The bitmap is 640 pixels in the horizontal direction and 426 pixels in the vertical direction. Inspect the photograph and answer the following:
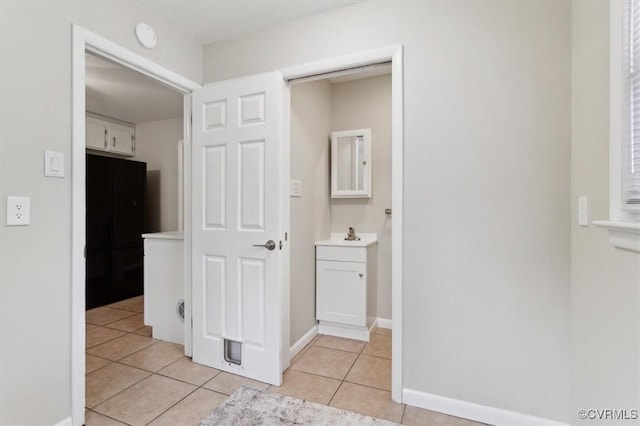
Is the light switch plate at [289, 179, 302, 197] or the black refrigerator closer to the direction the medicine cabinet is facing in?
the light switch plate

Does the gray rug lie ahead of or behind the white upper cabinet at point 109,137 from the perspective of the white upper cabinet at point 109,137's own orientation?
ahead

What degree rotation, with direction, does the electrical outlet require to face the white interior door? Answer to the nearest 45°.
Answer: approximately 90° to its left

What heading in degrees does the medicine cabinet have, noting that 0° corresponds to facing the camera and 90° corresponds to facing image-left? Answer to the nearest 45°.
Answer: approximately 0°

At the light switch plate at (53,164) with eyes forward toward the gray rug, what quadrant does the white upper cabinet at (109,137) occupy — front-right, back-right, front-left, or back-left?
back-left

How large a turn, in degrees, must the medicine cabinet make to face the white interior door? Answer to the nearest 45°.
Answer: approximately 45° to its right

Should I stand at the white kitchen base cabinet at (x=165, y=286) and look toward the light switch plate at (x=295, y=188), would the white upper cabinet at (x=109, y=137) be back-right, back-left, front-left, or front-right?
back-left

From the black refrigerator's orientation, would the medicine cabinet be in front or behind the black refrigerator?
in front

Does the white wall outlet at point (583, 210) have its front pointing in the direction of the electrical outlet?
yes

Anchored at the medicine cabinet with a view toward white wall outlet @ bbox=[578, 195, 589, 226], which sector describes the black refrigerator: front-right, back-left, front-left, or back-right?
back-right

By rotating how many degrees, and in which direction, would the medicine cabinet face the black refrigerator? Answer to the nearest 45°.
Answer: approximately 90° to its right
